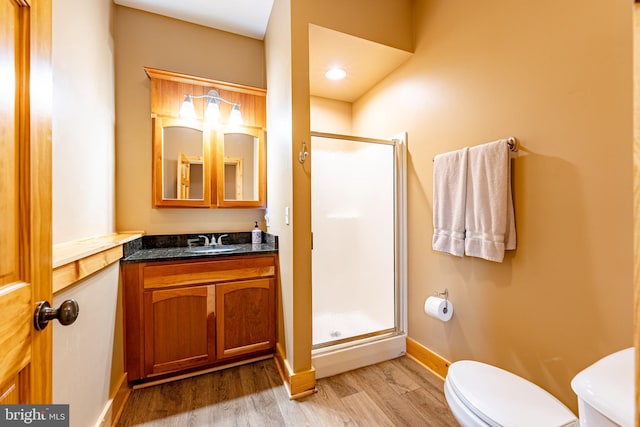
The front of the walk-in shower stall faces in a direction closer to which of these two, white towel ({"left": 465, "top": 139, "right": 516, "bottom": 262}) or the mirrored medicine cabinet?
the white towel

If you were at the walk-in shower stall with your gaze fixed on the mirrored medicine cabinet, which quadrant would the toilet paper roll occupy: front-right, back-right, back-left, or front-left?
back-left

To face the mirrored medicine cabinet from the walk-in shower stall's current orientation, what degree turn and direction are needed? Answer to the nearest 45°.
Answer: approximately 135° to its right

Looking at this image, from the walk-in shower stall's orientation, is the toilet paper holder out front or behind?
out front

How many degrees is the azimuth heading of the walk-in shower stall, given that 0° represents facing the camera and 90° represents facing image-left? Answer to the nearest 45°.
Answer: approximately 315°

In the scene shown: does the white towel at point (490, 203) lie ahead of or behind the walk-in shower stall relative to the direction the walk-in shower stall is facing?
ahead

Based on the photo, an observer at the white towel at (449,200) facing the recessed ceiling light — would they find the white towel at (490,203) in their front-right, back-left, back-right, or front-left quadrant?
back-left

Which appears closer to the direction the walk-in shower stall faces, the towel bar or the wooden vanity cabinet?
the towel bar

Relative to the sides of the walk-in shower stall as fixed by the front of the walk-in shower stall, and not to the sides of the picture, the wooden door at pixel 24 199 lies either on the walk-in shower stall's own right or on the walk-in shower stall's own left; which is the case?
on the walk-in shower stall's own right

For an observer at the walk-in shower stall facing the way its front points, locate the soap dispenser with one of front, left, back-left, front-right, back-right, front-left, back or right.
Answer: back-right

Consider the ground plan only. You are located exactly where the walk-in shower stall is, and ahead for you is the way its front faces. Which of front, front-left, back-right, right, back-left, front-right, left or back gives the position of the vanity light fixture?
back-right
